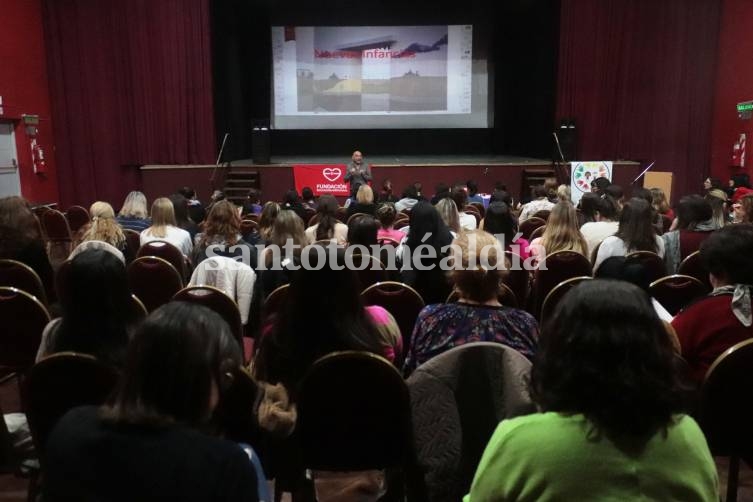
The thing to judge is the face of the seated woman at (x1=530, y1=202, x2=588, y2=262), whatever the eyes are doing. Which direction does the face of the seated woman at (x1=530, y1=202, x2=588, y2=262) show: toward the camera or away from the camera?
away from the camera

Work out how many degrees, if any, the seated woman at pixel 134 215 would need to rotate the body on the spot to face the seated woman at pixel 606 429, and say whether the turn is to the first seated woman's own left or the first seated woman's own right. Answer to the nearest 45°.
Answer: approximately 180°

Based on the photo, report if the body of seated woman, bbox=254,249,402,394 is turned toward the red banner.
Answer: yes

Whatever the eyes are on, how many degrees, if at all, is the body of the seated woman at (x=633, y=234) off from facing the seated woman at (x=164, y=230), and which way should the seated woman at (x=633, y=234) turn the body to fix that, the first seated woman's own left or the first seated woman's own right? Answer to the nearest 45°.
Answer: approximately 90° to the first seated woman's own left

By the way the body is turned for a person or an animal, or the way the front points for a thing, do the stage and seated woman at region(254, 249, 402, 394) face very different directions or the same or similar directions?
very different directions

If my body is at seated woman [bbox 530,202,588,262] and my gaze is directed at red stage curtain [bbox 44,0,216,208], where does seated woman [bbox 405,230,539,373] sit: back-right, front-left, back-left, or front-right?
back-left

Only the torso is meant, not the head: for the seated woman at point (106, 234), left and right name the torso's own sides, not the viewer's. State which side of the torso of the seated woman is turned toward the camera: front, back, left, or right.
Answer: back

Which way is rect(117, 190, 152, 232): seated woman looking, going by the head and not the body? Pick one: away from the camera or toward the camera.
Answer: away from the camera

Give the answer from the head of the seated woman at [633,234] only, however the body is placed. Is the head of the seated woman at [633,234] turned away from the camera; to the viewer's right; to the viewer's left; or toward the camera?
away from the camera

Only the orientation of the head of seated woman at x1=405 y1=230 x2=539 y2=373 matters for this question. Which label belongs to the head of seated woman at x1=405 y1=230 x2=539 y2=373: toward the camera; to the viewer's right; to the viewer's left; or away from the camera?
away from the camera

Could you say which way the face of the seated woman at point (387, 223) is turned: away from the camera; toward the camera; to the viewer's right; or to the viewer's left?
away from the camera

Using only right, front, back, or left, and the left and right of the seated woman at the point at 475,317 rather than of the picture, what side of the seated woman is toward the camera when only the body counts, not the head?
back

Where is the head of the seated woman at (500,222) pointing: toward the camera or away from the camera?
away from the camera

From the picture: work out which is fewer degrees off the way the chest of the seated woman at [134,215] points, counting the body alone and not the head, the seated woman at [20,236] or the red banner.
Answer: the red banner

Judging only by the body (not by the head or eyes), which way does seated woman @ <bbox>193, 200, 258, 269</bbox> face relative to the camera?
away from the camera

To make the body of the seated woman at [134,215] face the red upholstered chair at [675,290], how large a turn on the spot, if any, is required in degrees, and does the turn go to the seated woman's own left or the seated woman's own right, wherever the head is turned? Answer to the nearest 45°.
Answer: approximately 135° to the seated woman's own right
